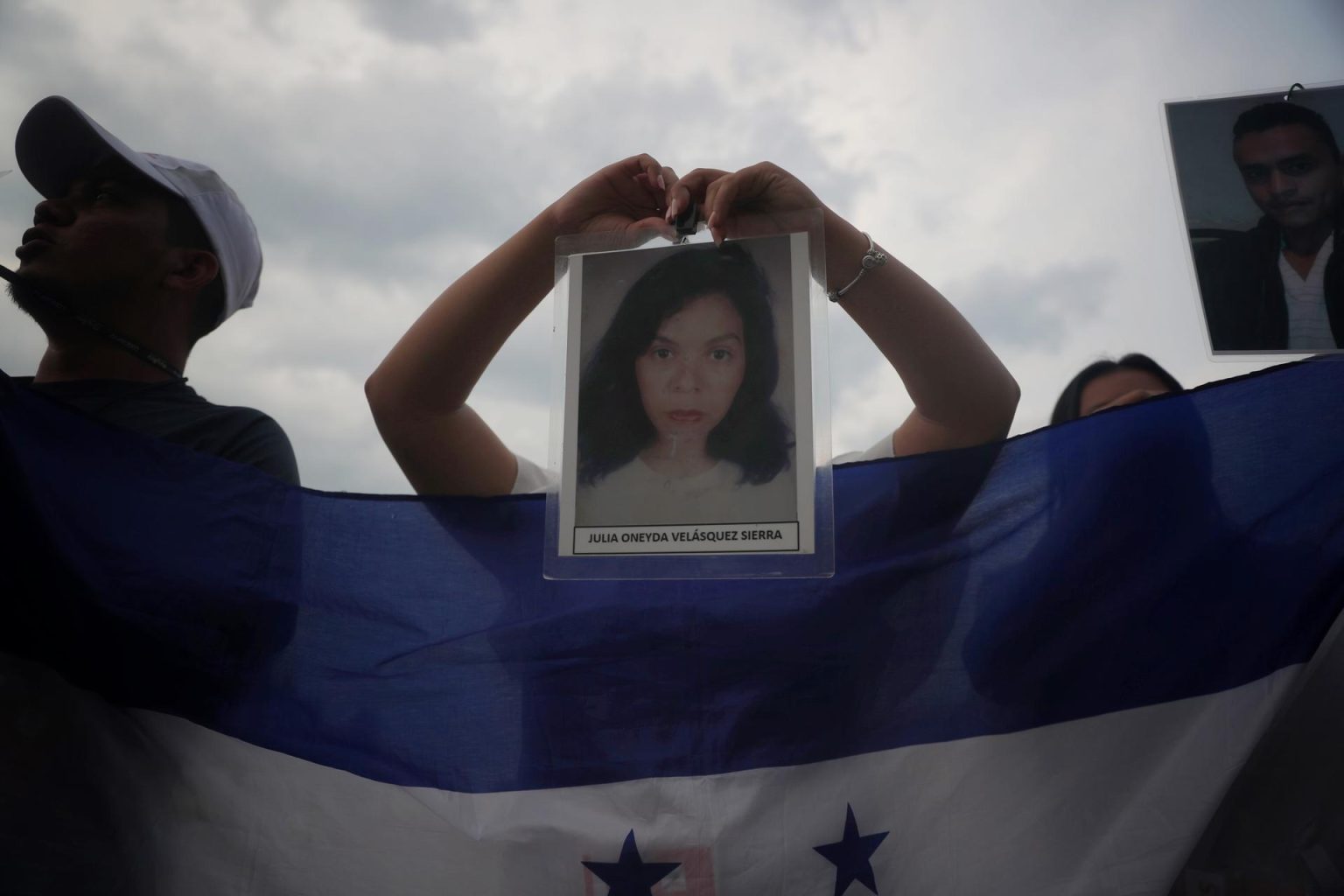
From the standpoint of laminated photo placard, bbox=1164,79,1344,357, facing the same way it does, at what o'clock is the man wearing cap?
The man wearing cap is roughly at 2 o'clock from the laminated photo placard.

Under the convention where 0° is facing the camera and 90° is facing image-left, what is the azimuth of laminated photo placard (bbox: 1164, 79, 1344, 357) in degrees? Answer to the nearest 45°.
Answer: approximately 0°

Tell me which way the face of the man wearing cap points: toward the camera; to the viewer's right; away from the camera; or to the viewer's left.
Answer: to the viewer's left
